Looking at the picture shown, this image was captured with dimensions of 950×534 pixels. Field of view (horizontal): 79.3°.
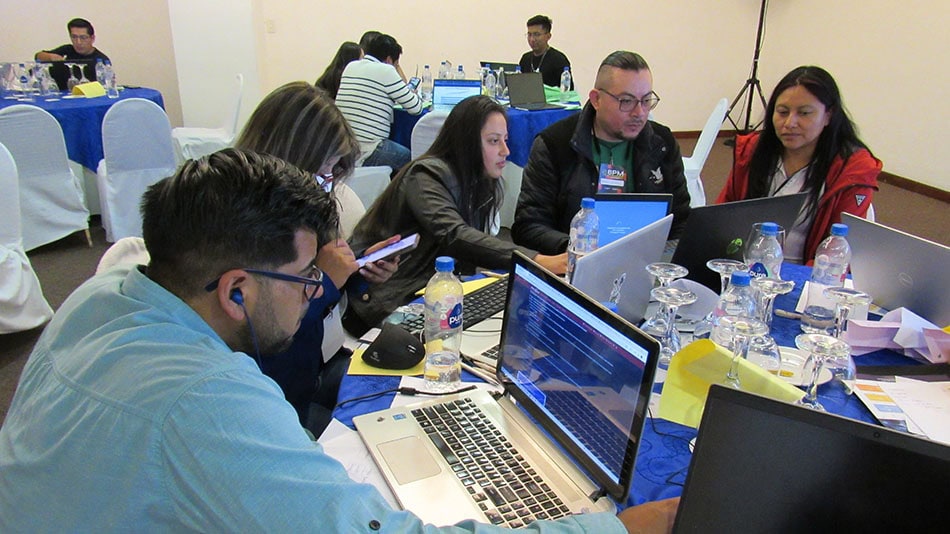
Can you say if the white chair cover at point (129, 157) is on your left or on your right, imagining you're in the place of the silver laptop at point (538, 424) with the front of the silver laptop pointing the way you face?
on your right

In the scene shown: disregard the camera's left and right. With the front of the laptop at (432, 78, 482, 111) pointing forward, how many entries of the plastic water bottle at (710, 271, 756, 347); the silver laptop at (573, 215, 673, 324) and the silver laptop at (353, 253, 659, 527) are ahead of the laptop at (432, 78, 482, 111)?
3

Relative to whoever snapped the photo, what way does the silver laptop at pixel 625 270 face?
facing away from the viewer and to the left of the viewer

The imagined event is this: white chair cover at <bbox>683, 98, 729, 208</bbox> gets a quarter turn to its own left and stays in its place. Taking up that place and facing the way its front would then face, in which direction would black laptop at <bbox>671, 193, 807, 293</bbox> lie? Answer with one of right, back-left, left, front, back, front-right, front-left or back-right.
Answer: front

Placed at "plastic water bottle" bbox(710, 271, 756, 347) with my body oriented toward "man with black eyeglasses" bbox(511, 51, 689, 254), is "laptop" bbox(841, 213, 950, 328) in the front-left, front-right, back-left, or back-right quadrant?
front-right

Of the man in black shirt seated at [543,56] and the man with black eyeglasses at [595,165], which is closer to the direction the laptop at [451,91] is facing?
the man with black eyeglasses

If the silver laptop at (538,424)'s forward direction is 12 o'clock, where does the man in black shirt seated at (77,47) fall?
The man in black shirt seated is roughly at 3 o'clock from the silver laptop.

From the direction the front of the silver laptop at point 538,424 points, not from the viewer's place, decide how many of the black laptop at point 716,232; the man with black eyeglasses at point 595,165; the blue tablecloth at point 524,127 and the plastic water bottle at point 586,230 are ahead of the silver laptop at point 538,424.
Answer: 0

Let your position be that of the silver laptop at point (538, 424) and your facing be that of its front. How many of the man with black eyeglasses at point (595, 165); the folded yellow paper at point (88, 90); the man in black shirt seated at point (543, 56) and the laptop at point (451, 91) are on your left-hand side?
0

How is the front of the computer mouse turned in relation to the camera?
facing to the right of the viewer

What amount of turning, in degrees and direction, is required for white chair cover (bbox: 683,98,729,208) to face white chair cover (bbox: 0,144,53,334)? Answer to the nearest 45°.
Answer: approximately 45° to its left

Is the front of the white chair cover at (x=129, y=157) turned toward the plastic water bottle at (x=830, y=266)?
no

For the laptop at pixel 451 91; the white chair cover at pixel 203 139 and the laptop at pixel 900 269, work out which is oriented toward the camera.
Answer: the laptop at pixel 451 91

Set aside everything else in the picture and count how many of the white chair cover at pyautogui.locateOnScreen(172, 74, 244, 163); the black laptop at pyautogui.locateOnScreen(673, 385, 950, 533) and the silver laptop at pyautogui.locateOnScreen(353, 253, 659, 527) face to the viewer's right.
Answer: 0

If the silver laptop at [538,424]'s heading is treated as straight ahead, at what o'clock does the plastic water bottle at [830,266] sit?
The plastic water bottle is roughly at 6 o'clock from the silver laptop.

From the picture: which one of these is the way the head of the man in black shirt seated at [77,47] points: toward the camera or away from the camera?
toward the camera
